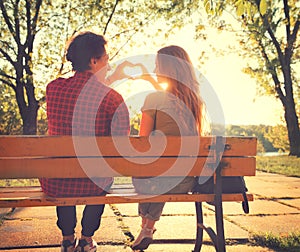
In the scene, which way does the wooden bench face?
away from the camera

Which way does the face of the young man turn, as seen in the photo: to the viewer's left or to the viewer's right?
to the viewer's right

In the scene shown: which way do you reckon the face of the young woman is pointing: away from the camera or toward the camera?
away from the camera
